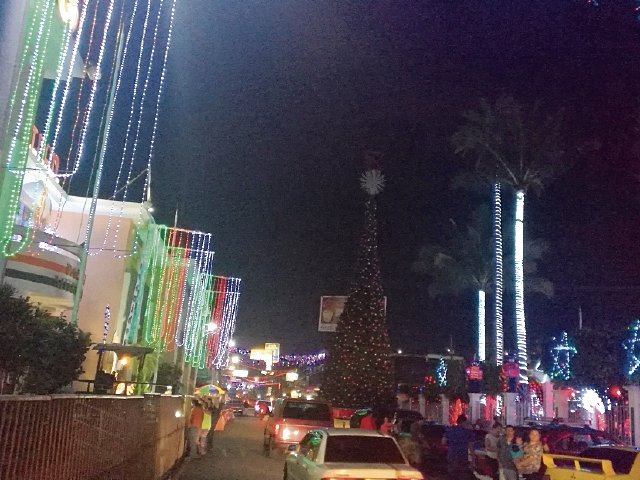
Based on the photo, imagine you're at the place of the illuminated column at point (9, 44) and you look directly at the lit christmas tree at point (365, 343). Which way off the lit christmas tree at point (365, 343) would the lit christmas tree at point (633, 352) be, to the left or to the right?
right

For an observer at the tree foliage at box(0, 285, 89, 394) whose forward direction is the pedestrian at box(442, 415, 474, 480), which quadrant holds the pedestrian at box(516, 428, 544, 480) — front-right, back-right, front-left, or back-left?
front-right

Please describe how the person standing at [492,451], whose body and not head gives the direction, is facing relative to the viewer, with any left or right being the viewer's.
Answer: facing the viewer and to the right of the viewer

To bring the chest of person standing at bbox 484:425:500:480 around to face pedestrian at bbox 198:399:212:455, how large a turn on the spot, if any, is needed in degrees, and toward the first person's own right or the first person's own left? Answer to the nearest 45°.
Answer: approximately 180°

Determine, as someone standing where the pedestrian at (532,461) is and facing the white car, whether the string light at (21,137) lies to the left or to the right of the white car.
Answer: right

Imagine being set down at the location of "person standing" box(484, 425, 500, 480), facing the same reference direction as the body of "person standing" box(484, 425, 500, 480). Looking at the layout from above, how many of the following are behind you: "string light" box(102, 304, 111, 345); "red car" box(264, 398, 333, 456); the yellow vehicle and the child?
2

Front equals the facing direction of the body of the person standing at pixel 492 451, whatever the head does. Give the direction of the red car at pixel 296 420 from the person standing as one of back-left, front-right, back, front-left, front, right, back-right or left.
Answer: back
